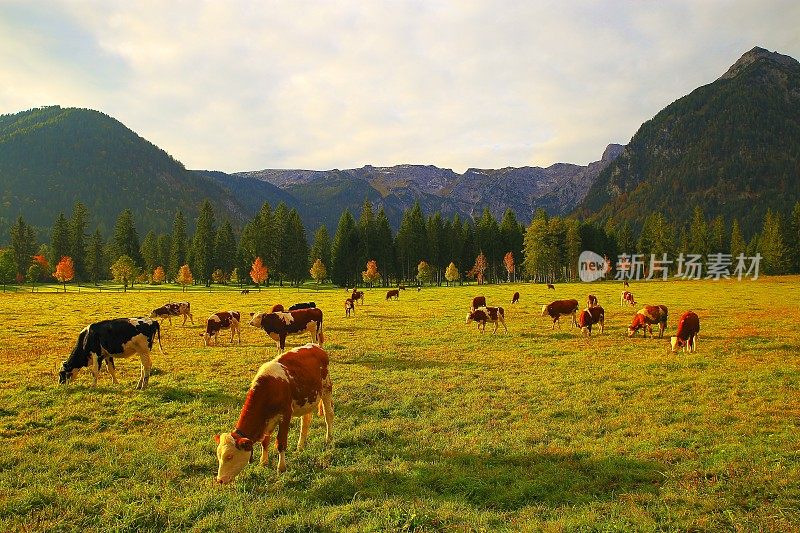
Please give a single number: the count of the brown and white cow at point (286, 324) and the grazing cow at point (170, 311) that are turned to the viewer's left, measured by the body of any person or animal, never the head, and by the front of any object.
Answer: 2

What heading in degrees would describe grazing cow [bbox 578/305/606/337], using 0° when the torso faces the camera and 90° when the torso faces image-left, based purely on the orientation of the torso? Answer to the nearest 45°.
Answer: approximately 45°

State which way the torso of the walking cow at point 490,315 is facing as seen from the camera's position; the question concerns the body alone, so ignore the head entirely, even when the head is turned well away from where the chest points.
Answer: to the viewer's left

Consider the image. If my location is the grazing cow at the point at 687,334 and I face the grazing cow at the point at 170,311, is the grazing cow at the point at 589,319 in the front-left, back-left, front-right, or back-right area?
front-right

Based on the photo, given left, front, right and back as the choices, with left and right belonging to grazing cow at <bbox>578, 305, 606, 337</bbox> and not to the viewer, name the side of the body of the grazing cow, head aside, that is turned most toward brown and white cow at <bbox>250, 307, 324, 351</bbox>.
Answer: front

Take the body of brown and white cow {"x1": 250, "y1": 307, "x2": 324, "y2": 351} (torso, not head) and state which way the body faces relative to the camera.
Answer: to the viewer's left

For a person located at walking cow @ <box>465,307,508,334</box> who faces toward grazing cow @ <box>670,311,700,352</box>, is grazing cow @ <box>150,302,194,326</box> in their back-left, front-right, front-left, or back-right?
back-right

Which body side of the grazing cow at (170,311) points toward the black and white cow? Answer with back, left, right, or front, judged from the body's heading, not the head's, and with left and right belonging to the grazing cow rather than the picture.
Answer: left

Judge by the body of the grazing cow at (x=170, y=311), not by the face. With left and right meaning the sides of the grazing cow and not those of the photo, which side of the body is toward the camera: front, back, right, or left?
left

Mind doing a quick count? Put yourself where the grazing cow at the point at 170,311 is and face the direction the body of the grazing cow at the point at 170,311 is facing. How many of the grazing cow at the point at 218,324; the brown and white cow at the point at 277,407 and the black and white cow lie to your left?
3

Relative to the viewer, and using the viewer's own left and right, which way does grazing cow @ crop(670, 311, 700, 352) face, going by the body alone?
facing the viewer and to the left of the viewer

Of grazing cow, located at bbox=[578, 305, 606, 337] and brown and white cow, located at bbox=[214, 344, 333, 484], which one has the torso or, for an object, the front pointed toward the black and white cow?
the grazing cow

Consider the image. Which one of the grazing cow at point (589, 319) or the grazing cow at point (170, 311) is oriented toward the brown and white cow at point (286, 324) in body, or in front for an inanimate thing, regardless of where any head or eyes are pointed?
the grazing cow at point (589, 319)

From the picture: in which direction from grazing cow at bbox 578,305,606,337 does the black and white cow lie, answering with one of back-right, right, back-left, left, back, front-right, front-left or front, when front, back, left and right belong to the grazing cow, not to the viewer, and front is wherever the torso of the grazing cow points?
front
